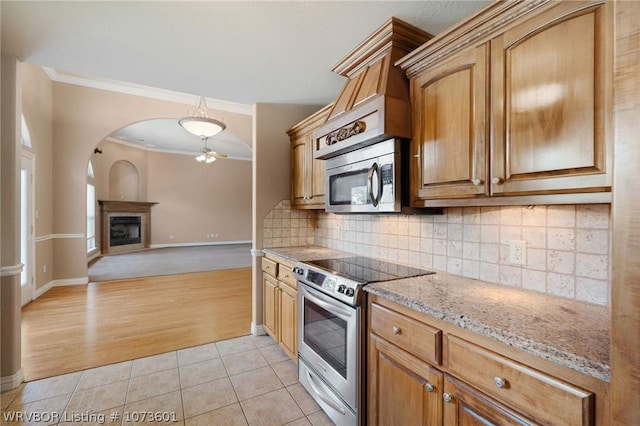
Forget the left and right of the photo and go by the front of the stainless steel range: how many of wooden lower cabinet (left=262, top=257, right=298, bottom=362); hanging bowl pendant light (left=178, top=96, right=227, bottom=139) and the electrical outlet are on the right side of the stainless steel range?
2

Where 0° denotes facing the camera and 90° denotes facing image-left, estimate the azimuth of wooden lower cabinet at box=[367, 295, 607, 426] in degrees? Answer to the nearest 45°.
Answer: approximately 45°

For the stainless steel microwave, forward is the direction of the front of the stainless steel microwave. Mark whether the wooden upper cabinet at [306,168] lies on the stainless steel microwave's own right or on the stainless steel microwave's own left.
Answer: on the stainless steel microwave's own right
